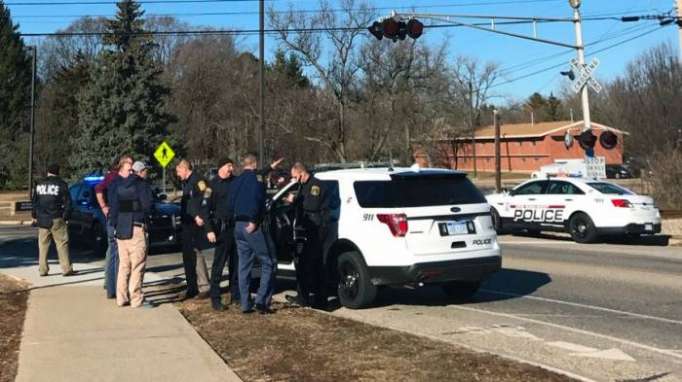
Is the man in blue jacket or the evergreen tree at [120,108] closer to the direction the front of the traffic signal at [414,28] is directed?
the man in blue jacket

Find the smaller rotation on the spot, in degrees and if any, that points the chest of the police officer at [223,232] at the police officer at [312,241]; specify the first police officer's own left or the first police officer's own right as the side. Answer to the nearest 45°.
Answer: approximately 45° to the first police officer's own left

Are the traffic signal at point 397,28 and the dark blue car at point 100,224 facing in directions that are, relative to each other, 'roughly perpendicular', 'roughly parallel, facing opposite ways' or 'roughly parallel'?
roughly perpendicular

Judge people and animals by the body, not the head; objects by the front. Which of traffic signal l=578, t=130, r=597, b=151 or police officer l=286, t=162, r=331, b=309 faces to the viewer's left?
the police officer

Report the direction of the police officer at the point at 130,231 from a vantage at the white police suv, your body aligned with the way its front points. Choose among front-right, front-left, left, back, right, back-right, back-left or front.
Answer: front-left

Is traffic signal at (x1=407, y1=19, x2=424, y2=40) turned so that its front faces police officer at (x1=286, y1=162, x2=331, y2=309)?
yes

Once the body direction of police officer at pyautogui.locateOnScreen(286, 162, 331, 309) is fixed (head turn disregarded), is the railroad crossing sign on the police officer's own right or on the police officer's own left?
on the police officer's own right

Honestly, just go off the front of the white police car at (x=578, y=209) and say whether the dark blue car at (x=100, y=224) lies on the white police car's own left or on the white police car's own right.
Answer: on the white police car's own left

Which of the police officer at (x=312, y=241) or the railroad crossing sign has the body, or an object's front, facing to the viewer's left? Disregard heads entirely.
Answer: the police officer

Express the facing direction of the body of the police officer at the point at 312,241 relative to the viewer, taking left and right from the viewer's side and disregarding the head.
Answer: facing to the left of the viewer

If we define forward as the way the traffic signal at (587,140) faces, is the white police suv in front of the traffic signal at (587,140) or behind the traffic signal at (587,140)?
in front

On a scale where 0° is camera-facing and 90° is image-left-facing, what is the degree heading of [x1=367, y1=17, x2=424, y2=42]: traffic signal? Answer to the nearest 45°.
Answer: approximately 0°
